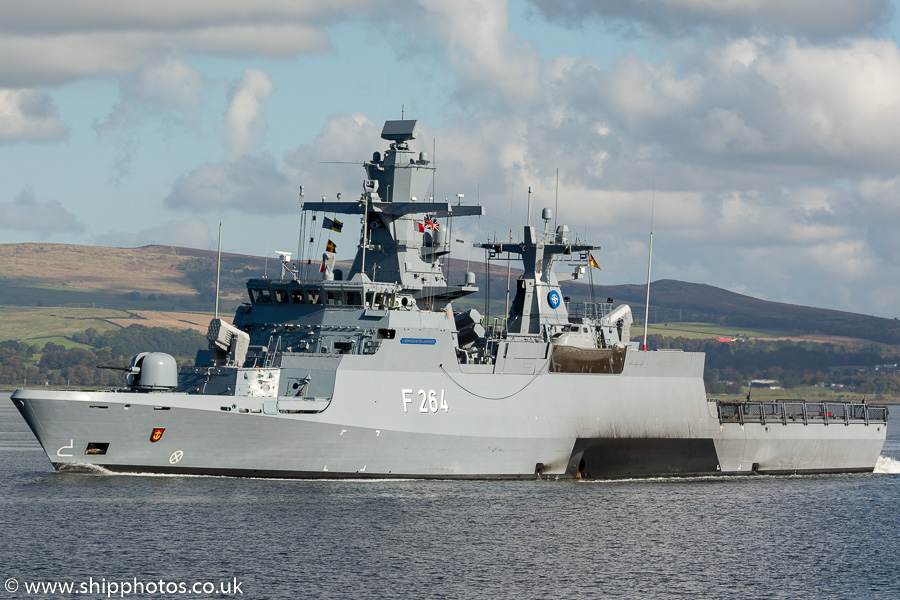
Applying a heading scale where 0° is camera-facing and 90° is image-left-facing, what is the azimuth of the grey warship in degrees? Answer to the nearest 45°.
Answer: approximately 45°
